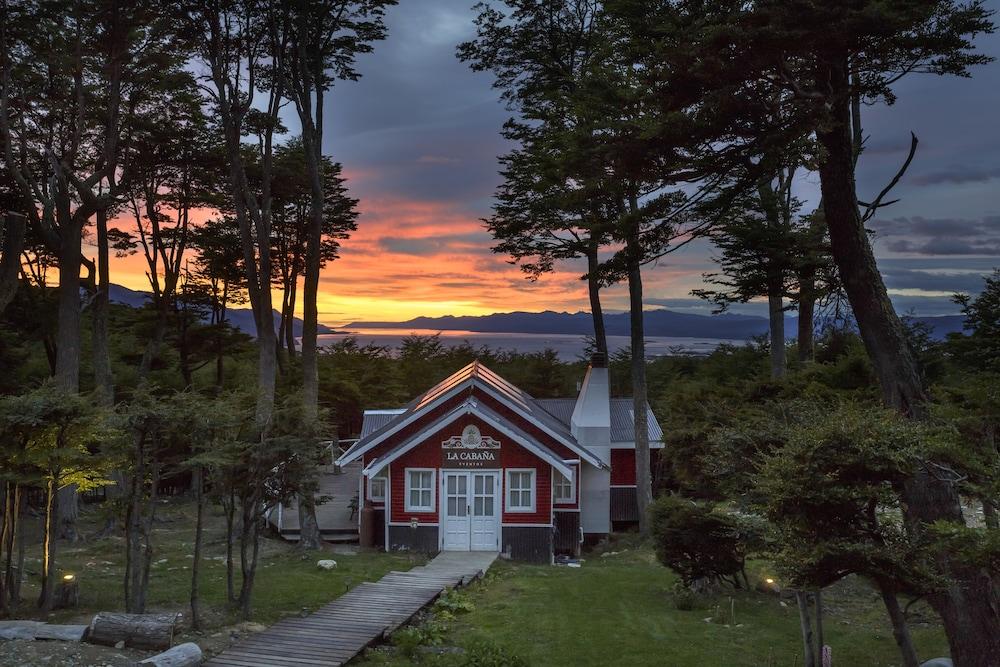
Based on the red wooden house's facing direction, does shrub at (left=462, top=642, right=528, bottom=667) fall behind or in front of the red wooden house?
in front

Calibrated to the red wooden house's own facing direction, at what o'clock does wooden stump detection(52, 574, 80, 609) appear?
The wooden stump is roughly at 1 o'clock from the red wooden house.

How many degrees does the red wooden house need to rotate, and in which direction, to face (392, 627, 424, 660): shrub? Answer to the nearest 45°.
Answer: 0° — it already faces it

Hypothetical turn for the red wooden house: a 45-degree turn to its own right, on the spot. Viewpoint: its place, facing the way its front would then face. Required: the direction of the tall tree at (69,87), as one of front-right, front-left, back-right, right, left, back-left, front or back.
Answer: front-right

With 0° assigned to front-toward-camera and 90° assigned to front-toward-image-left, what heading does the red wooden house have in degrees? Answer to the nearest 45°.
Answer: approximately 0°

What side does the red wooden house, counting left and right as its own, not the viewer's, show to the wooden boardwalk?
front

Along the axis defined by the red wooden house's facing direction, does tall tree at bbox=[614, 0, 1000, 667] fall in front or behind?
in front

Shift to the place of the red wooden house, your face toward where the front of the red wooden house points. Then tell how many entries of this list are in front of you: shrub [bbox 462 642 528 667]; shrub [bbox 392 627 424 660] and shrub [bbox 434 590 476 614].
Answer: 3

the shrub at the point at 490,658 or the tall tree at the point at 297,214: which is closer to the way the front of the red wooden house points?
the shrub
